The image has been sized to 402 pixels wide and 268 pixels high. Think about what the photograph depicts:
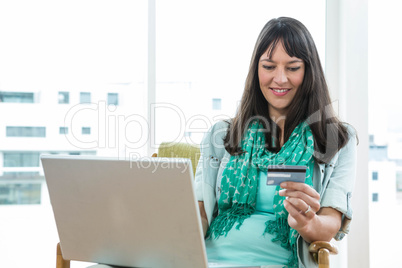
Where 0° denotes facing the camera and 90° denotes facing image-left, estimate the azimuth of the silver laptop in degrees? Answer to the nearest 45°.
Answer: approximately 225°

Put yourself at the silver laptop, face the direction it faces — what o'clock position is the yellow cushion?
The yellow cushion is roughly at 11 o'clock from the silver laptop.
